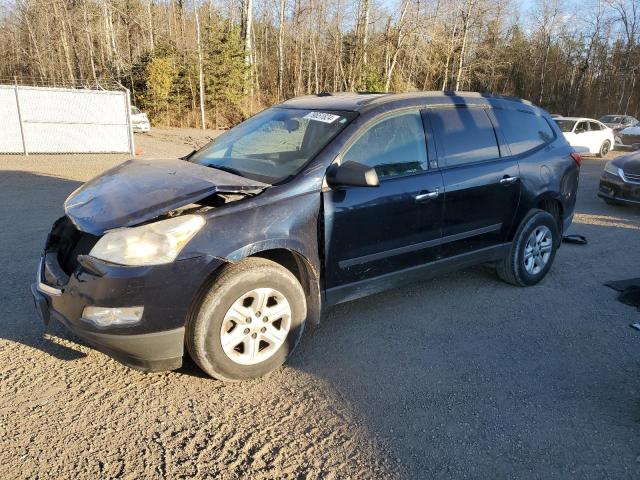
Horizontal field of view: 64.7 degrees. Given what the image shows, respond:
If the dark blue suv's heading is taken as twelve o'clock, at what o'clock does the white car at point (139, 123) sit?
The white car is roughly at 4 o'clock from the dark blue suv.

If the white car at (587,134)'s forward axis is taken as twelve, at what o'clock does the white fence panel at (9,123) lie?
The white fence panel is roughly at 12 o'clock from the white car.

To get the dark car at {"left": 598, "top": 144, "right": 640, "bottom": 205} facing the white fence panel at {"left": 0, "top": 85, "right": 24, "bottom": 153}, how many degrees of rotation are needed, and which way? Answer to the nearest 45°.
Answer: approximately 45° to its right

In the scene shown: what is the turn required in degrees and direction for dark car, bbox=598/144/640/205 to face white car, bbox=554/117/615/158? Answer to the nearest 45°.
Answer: approximately 135° to its right

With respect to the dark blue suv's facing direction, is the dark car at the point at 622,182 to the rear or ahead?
to the rear

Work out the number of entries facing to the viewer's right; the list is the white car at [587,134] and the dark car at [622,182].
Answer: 0

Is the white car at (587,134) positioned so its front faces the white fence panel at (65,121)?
yes

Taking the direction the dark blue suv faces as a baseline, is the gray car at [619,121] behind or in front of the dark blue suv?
behind

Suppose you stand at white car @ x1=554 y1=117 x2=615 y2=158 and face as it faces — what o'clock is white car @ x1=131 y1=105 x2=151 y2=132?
white car @ x1=131 y1=105 x2=151 y2=132 is roughly at 1 o'clock from white car @ x1=554 y1=117 x2=615 y2=158.

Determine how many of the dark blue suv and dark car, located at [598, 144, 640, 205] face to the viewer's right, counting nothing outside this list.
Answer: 0

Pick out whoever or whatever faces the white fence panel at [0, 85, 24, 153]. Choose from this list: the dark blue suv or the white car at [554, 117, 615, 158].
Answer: the white car

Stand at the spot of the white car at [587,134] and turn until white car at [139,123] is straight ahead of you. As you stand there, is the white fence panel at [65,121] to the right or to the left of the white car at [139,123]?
left

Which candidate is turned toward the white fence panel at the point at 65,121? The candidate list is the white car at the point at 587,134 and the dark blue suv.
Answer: the white car

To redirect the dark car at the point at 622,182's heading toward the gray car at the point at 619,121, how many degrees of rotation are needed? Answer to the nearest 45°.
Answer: approximately 135° to its right

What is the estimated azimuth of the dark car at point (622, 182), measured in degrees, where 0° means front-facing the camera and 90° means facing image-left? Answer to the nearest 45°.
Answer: approximately 45°

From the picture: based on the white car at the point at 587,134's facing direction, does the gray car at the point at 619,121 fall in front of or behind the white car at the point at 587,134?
behind
